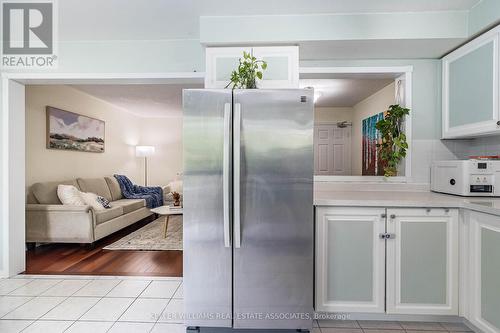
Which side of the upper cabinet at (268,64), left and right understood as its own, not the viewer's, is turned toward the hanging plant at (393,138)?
left

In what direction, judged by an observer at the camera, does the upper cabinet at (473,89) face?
facing the viewer and to the left of the viewer

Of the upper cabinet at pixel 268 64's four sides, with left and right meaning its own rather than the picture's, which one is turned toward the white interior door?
back

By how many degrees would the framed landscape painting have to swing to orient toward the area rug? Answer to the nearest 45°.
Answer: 0° — it already faces it

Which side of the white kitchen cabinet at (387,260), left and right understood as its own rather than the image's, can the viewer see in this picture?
front

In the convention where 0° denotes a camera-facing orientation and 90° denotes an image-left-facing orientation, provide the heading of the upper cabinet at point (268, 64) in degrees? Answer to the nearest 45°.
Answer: approximately 0°

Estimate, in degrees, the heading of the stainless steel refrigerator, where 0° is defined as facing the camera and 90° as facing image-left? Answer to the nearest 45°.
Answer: approximately 0°

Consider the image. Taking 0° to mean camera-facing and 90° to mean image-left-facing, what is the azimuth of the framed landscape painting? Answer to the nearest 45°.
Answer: approximately 315°

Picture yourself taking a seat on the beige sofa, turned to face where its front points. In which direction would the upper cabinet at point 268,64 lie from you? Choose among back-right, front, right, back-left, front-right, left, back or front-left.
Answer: front

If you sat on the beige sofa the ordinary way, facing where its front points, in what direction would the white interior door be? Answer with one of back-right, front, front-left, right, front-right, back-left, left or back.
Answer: front-left

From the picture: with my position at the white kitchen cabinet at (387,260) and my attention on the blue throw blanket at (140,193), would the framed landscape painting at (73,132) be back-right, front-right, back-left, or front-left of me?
front-left

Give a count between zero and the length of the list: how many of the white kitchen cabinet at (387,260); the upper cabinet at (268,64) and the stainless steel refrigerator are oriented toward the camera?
3

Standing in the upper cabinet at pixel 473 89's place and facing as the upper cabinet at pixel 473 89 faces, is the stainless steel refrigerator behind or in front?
in front

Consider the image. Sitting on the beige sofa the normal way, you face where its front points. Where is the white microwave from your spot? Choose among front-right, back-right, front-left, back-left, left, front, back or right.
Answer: front

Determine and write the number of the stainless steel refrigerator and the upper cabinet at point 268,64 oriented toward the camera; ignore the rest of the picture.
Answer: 2

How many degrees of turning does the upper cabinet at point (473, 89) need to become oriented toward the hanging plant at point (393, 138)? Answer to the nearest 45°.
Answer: approximately 45° to its right
